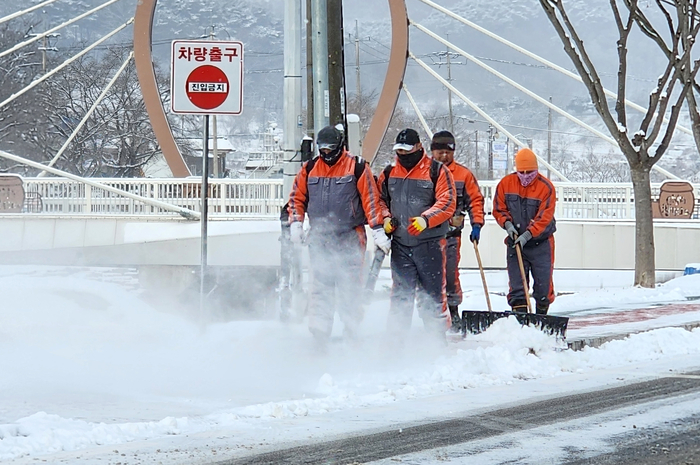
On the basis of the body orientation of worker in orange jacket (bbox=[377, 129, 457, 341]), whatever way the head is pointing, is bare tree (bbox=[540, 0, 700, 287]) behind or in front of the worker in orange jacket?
behind

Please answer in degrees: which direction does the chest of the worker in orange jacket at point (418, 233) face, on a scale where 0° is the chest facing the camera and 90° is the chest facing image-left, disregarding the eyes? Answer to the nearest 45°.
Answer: approximately 45°

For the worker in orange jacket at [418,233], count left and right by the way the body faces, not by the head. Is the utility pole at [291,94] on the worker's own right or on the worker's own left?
on the worker's own right

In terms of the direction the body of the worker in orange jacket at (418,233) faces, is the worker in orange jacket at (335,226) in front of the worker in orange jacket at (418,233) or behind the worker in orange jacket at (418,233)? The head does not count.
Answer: in front

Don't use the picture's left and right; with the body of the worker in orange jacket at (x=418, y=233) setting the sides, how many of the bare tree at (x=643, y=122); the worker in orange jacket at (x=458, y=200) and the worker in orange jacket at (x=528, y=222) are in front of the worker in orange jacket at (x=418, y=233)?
0

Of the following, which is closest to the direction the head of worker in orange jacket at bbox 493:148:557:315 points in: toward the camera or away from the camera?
toward the camera

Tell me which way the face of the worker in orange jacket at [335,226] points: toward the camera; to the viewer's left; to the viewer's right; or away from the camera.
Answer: toward the camera

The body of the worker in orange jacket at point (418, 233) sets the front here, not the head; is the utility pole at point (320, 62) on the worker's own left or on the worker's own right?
on the worker's own right

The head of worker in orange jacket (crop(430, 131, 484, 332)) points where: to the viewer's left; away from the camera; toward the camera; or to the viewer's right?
toward the camera
